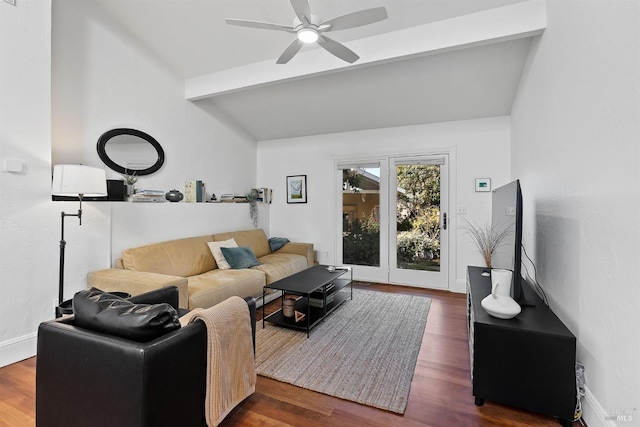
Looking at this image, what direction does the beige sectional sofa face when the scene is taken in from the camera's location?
facing the viewer and to the right of the viewer

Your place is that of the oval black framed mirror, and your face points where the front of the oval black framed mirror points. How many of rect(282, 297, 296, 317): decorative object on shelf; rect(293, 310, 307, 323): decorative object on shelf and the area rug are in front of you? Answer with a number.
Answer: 3

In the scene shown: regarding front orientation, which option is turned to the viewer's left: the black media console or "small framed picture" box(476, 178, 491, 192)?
the black media console

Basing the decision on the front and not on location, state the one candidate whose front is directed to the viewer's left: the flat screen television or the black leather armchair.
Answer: the flat screen television

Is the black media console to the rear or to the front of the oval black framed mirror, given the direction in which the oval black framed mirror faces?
to the front

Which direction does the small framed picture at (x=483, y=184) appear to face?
toward the camera

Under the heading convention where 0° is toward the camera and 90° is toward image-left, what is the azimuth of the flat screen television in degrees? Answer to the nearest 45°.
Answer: approximately 90°

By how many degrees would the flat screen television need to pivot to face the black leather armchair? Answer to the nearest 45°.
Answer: approximately 45° to its left

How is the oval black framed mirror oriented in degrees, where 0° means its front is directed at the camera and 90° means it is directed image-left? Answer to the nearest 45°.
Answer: approximately 315°

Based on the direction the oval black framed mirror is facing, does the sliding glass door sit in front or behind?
in front

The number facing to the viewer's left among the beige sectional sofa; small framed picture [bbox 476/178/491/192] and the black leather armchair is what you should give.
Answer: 0

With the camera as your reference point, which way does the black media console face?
facing to the left of the viewer

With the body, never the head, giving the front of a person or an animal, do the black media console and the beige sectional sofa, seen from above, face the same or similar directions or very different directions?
very different directions

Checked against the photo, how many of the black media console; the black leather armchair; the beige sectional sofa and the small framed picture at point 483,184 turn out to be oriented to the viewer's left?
1

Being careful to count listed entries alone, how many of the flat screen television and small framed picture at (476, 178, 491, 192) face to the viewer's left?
1

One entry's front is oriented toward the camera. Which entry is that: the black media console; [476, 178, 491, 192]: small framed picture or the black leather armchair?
the small framed picture

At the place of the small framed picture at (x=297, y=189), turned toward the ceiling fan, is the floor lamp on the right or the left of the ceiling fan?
right
